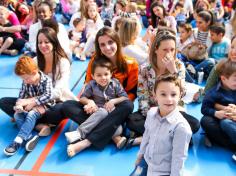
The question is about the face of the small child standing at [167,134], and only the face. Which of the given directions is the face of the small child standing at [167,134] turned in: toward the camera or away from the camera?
toward the camera

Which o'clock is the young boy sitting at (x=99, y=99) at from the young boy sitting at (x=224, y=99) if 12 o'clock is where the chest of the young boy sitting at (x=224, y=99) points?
the young boy sitting at (x=99, y=99) is roughly at 4 o'clock from the young boy sitting at (x=224, y=99).

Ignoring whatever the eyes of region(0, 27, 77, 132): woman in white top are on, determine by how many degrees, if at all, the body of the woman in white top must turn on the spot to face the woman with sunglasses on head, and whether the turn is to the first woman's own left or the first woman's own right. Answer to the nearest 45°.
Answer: approximately 90° to the first woman's own left

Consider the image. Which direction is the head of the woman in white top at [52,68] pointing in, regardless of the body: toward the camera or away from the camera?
toward the camera

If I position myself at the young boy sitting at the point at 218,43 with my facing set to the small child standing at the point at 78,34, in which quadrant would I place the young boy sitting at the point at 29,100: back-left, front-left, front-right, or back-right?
front-left

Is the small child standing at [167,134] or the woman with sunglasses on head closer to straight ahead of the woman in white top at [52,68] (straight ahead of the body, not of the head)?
the small child standing

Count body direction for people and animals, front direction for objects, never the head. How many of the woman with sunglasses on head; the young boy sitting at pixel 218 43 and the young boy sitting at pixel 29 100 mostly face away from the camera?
0

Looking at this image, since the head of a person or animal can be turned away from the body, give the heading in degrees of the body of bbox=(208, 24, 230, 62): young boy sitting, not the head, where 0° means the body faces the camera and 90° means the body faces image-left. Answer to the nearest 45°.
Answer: approximately 45°

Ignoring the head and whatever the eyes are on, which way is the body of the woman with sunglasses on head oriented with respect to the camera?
toward the camera

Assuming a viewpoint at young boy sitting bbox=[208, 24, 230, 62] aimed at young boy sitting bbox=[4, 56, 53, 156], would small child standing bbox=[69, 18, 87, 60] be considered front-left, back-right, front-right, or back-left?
front-right

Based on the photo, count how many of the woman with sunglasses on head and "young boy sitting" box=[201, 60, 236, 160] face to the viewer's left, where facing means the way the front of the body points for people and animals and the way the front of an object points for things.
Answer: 0

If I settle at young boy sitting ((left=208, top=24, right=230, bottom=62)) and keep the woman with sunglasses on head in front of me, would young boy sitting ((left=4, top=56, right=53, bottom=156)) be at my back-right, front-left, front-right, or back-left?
front-right

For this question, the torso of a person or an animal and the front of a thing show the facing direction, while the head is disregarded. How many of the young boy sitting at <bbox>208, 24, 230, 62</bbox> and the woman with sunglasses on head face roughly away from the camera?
0

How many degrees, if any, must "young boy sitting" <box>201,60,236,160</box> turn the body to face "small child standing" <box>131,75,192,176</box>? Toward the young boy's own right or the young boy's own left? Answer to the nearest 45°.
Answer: approximately 45° to the young boy's own right

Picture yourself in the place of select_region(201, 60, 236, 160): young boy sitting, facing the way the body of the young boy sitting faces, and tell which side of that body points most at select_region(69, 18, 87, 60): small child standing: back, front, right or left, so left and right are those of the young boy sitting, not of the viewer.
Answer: back

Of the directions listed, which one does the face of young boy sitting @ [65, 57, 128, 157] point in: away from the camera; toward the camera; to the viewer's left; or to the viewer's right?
toward the camera
